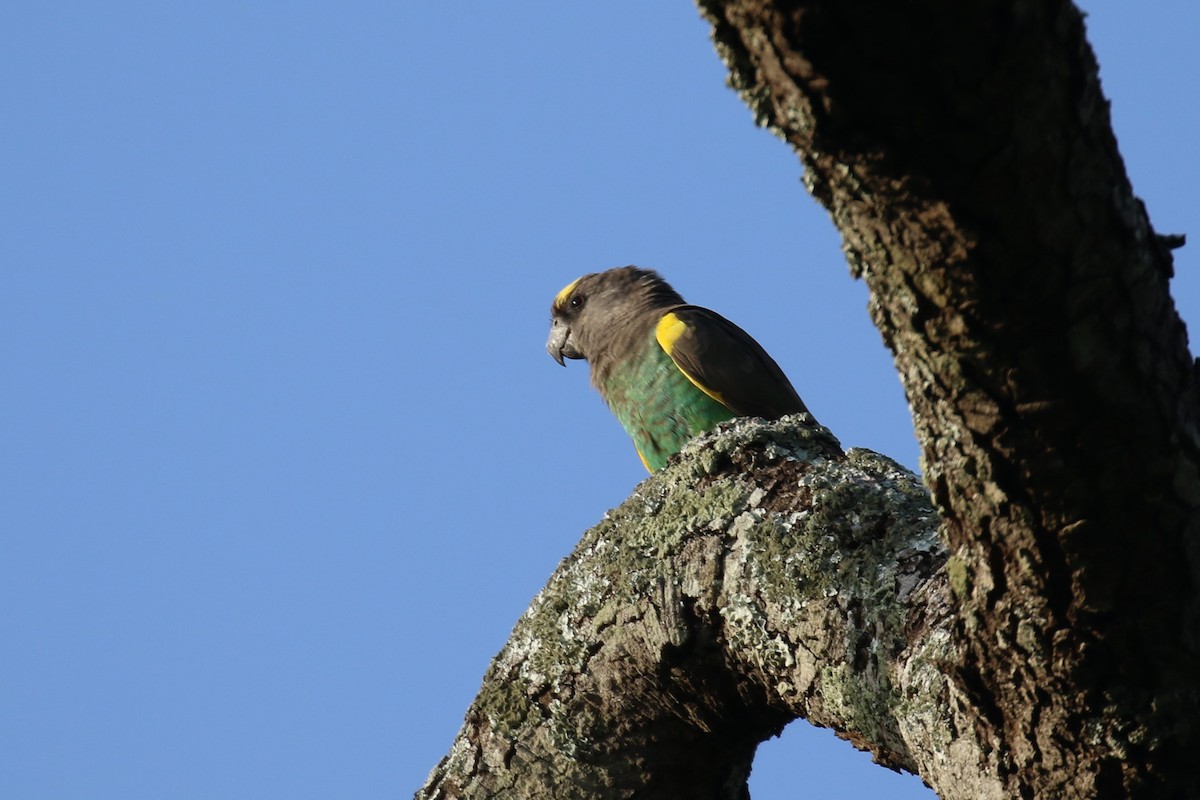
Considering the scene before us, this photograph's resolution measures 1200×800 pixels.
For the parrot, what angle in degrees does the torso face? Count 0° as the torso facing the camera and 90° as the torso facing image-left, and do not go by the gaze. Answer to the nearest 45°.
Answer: approximately 90°
